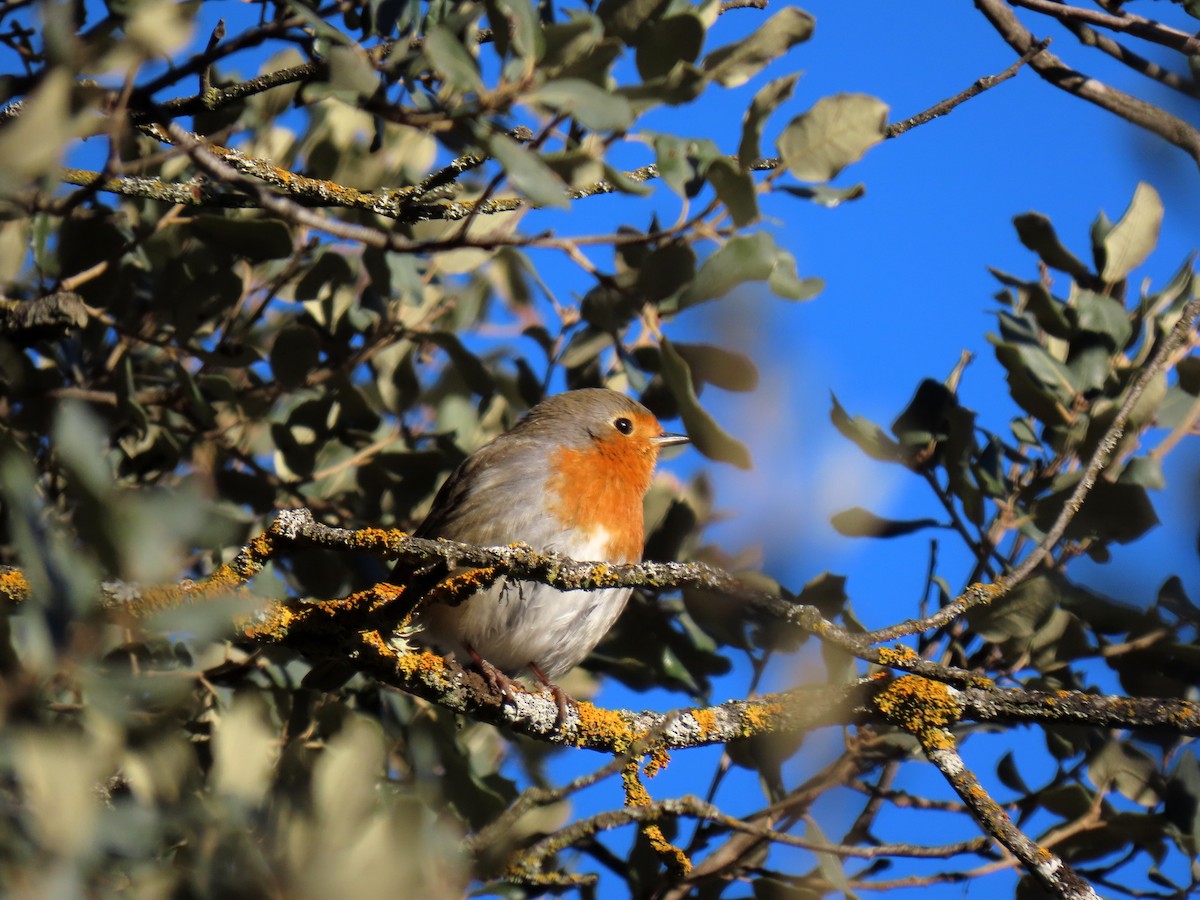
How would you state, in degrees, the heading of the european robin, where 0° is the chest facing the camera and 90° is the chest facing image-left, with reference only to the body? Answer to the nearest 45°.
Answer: approximately 270°

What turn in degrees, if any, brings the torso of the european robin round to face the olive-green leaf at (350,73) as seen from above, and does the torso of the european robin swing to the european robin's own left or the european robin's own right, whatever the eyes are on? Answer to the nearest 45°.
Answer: approximately 90° to the european robin's own right
